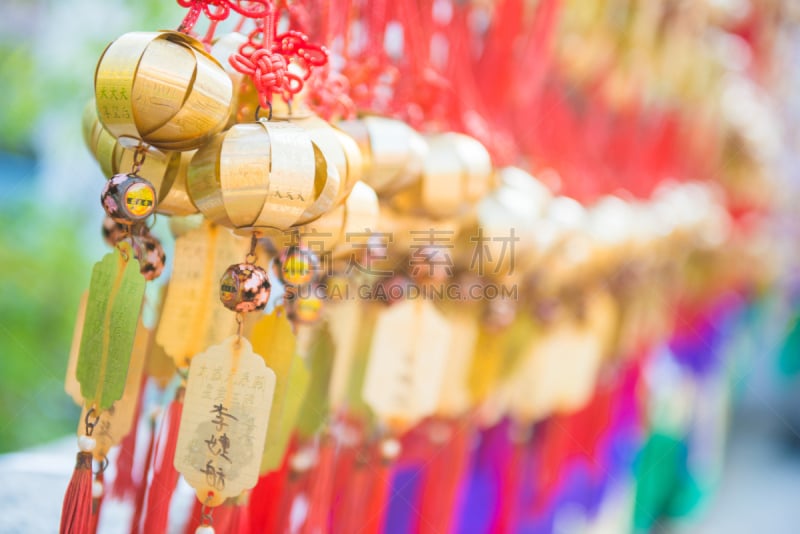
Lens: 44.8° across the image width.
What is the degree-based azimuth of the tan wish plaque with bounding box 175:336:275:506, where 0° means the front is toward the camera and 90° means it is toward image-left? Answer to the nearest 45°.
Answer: approximately 0°
